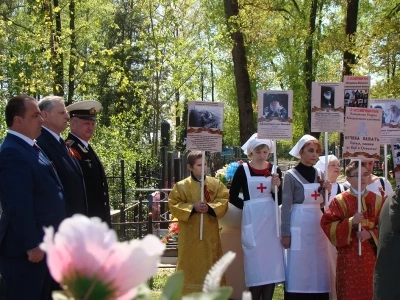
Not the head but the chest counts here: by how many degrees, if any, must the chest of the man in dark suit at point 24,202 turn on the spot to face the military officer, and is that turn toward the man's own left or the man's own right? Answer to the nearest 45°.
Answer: approximately 45° to the man's own left

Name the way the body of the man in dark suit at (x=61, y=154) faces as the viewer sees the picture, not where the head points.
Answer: to the viewer's right

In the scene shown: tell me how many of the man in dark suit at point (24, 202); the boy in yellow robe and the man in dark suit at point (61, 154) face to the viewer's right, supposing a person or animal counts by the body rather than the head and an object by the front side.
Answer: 2

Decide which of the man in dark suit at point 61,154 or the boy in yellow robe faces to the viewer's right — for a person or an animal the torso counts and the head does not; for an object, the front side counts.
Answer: the man in dark suit

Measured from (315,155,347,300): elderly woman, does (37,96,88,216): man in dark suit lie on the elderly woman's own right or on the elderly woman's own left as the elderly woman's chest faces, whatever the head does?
on the elderly woman's own right

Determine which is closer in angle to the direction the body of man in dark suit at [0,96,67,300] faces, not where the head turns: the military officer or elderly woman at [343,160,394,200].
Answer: the elderly woman

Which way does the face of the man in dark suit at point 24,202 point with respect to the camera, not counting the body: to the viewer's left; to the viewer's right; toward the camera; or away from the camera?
to the viewer's right

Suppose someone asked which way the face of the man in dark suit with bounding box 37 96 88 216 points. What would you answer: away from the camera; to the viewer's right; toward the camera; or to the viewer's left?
to the viewer's right

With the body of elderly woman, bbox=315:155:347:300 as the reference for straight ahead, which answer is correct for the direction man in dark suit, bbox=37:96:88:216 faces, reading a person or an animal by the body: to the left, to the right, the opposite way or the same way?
to the left

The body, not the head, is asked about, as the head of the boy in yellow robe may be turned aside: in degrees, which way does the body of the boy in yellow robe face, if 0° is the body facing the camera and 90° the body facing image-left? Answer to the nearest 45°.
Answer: approximately 0°

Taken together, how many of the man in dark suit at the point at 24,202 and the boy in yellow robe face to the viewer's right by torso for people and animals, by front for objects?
1

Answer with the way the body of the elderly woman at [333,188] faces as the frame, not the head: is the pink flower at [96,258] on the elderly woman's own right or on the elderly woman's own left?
on the elderly woman's own right

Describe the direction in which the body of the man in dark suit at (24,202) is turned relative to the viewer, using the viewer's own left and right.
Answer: facing to the right of the viewer
